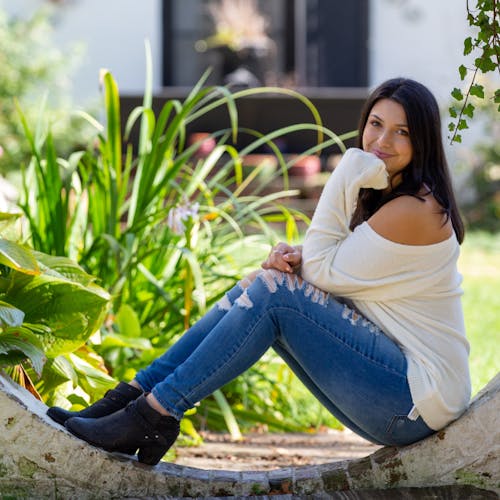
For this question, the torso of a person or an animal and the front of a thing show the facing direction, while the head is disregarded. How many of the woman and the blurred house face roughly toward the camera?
1

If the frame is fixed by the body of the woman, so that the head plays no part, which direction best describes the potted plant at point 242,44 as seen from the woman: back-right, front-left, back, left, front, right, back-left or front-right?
right

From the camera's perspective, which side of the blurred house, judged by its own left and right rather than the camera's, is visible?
front

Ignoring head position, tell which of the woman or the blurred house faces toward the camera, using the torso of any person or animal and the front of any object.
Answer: the blurred house

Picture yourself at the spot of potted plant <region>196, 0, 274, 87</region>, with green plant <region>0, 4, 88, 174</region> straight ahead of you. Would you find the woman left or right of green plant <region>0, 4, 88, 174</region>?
left

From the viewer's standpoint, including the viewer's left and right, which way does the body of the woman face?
facing to the left of the viewer

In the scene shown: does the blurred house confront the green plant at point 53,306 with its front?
yes

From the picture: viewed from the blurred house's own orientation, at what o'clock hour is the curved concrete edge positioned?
The curved concrete edge is roughly at 12 o'clock from the blurred house.

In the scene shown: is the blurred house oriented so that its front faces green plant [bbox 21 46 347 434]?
yes

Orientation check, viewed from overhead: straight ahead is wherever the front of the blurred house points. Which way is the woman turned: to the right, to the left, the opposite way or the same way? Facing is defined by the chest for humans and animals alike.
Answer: to the right

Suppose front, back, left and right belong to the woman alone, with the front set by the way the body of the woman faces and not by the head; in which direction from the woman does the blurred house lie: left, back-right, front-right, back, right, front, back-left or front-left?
right
